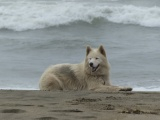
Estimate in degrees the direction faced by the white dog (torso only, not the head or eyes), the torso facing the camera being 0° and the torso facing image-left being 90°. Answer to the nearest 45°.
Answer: approximately 270°
